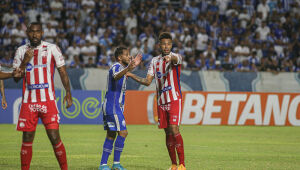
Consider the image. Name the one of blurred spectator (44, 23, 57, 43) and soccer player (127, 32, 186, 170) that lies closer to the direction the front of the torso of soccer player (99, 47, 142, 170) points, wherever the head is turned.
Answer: the soccer player

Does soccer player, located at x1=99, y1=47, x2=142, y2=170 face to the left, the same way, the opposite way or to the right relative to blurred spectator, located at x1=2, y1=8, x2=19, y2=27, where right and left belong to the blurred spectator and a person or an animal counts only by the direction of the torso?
to the left

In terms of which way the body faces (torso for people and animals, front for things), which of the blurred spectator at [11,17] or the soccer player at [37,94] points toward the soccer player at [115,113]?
the blurred spectator

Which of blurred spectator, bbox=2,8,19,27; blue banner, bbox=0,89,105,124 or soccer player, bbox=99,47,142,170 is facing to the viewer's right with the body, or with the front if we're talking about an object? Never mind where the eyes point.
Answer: the soccer player

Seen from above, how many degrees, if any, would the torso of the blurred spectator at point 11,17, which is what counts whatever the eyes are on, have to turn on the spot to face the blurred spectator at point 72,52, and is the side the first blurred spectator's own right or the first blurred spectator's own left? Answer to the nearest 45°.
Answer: approximately 45° to the first blurred spectator's own left

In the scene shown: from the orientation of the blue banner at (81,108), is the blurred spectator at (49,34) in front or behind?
behind

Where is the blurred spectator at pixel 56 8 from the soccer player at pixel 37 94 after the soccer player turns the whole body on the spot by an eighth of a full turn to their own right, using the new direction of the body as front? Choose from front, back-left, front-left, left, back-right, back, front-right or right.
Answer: back-right

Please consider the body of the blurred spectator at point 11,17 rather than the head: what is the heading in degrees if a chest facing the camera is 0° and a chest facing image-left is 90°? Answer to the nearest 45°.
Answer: approximately 0°

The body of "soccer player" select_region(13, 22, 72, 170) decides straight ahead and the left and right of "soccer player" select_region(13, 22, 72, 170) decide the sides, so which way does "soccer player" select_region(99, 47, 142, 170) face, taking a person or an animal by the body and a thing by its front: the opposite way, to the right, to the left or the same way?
to the left

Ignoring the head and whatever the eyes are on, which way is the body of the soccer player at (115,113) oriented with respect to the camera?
to the viewer's right

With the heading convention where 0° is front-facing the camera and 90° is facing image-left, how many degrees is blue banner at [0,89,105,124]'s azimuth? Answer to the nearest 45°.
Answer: approximately 0°
